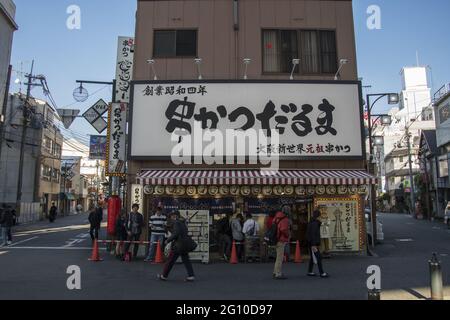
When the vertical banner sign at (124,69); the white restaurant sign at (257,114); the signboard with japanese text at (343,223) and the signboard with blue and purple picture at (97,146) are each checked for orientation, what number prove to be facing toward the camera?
4

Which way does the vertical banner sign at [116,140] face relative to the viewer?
toward the camera

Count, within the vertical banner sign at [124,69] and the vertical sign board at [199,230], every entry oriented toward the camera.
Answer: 2

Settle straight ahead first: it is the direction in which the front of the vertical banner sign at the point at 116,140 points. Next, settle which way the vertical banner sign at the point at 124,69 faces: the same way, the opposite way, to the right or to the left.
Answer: the same way

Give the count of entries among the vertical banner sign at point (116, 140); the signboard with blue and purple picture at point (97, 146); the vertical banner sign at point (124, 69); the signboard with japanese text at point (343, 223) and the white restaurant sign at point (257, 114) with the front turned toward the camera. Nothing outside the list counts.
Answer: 5

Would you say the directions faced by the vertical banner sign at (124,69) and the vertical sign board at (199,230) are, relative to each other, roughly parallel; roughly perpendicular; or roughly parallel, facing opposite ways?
roughly parallel

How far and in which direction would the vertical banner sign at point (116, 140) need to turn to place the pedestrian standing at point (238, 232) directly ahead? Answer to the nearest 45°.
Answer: approximately 45° to its left

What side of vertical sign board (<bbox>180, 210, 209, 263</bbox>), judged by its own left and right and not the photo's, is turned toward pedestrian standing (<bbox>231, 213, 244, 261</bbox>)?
left

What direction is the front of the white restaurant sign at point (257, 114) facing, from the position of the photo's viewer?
facing the viewer

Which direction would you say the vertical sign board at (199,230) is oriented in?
toward the camera

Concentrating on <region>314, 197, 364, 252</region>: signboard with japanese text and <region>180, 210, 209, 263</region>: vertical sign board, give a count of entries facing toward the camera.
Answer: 2

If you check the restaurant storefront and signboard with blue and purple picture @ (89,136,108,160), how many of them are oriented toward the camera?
2

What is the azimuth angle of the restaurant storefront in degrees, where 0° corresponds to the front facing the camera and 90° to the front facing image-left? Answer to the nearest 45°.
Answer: approximately 0°

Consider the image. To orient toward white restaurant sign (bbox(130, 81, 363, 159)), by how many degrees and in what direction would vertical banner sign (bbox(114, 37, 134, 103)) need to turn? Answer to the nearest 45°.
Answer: approximately 45° to its left
